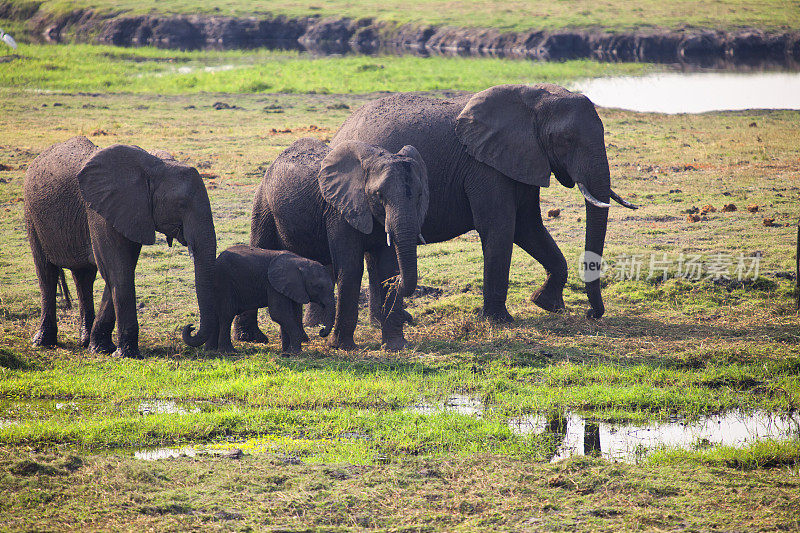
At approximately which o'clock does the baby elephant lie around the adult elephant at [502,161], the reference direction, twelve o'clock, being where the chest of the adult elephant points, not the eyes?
The baby elephant is roughly at 5 o'clock from the adult elephant.

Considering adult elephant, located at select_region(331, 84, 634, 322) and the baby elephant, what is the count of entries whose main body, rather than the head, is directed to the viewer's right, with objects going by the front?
2

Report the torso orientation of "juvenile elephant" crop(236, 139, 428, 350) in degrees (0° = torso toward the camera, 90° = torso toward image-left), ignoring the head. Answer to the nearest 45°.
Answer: approximately 315°

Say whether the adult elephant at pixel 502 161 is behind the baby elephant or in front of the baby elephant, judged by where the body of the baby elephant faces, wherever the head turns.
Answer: in front

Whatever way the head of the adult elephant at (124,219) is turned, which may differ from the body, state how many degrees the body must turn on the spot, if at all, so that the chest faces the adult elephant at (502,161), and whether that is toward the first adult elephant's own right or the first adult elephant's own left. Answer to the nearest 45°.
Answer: approximately 45° to the first adult elephant's own left

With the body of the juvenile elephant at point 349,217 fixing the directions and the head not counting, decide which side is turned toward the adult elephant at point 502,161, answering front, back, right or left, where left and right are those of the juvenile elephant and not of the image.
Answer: left

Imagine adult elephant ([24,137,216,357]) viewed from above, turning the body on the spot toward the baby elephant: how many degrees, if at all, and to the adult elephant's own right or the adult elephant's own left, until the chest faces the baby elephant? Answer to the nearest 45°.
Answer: approximately 45° to the adult elephant's own left

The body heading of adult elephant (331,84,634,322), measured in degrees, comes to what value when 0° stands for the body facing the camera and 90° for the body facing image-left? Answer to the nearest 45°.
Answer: approximately 270°

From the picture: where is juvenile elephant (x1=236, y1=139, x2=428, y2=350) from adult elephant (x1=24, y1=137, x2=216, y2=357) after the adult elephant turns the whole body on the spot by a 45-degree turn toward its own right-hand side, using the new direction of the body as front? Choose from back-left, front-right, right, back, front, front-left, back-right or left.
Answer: left

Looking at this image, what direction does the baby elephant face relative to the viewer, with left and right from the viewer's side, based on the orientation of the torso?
facing to the right of the viewer

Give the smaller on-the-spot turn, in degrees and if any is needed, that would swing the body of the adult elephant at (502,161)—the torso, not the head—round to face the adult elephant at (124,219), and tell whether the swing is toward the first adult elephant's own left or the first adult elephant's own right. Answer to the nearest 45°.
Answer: approximately 135° to the first adult elephant's own right

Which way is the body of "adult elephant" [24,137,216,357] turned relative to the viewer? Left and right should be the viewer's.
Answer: facing the viewer and to the right of the viewer
